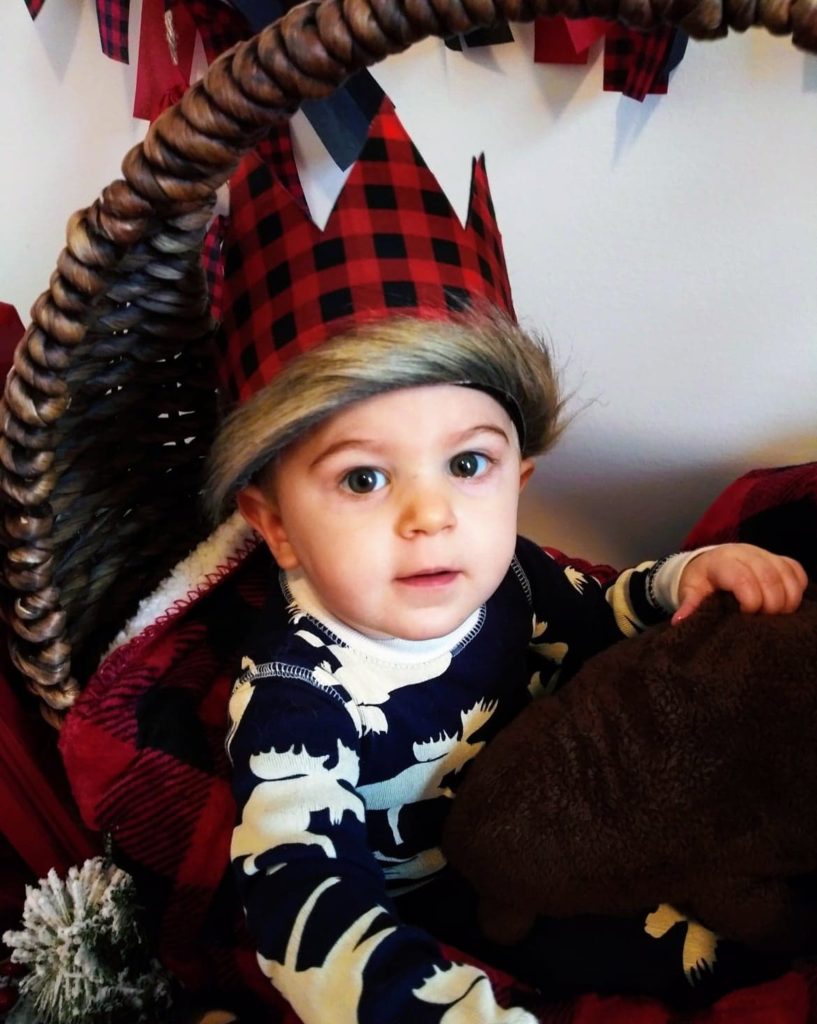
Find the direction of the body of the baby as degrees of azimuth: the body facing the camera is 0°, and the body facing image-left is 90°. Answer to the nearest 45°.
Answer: approximately 315°
